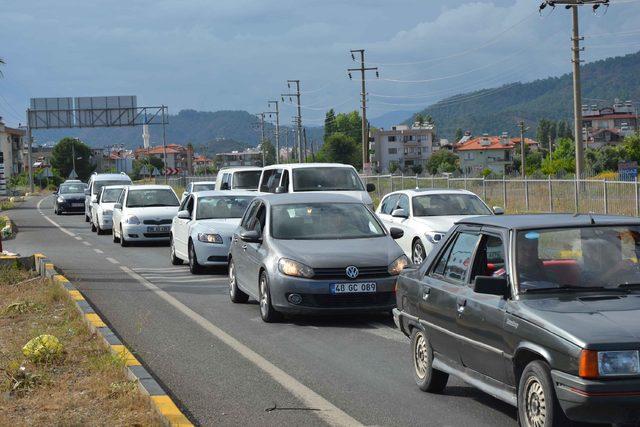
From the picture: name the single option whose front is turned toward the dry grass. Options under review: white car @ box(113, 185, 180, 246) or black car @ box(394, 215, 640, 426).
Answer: the white car

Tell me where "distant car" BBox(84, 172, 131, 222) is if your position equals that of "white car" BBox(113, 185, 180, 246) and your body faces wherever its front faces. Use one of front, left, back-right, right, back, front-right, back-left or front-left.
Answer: back

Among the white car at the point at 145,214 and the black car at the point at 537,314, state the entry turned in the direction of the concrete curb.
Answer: the white car

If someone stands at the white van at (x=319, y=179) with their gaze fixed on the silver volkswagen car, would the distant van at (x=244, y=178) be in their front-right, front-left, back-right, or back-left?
back-right

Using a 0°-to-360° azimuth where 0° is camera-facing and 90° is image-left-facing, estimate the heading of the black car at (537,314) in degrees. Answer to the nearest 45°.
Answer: approximately 315°

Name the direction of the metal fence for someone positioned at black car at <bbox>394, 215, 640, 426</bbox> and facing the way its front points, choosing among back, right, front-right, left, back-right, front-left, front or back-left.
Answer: back-left

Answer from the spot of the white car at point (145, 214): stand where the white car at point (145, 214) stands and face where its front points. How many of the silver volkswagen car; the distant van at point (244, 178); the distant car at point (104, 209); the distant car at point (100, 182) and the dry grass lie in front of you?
2

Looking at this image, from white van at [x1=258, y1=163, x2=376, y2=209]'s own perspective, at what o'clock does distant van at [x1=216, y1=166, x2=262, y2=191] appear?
The distant van is roughly at 7 o'clock from the white van.

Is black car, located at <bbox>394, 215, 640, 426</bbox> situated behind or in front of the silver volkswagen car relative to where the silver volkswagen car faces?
in front

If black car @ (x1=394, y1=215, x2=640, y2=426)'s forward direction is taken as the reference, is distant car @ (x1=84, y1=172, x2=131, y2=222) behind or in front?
behind

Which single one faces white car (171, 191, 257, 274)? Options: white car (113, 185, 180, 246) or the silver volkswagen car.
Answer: white car (113, 185, 180, 246)

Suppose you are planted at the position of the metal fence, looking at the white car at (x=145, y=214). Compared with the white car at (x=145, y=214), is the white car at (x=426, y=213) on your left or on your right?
left
